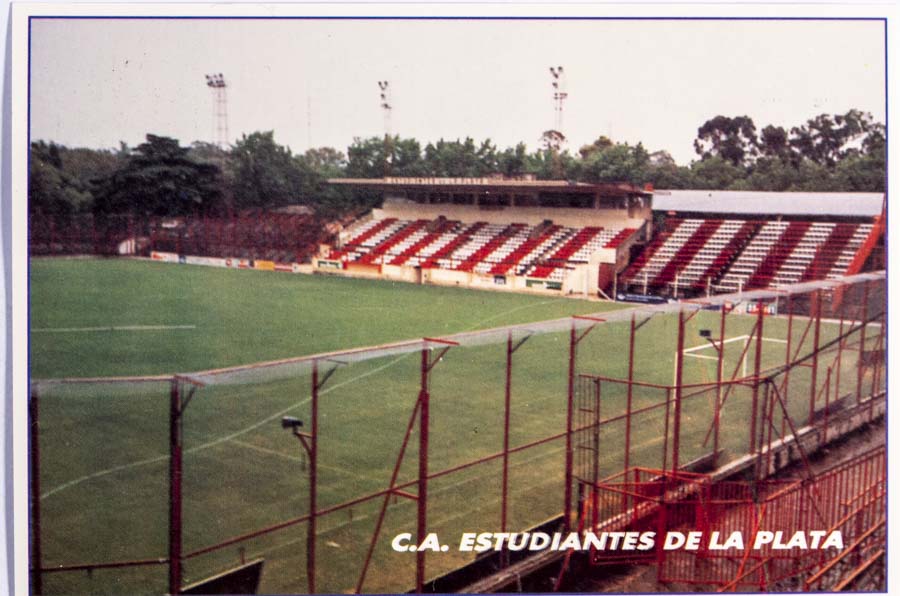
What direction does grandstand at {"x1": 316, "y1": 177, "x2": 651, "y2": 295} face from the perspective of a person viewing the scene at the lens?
facing the viewer and to the left of the viewer

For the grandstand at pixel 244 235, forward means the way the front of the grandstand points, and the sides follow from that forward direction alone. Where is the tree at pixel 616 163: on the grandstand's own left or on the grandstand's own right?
on the grandstand's own left

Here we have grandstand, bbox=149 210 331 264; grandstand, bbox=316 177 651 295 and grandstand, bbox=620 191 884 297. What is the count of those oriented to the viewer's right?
0

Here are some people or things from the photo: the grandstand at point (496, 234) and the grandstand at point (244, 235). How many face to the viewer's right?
0

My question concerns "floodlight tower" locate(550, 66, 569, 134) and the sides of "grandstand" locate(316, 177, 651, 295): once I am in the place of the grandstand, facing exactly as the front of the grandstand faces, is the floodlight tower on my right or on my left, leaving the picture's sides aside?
on my left

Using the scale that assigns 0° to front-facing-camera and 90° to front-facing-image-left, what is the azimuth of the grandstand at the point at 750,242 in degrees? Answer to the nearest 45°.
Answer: approximately 45°

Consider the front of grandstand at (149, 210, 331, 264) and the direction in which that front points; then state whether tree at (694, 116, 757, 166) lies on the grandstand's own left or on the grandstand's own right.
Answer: on the grandstand's own left

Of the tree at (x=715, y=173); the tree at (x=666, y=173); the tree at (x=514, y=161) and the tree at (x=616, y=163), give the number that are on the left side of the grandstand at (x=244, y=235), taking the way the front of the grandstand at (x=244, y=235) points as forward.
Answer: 4
